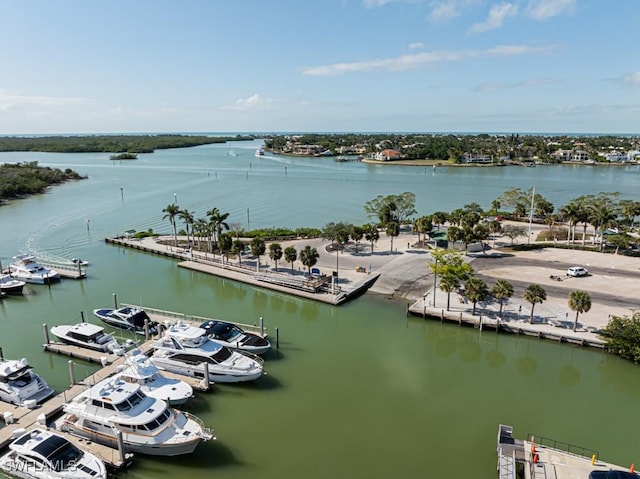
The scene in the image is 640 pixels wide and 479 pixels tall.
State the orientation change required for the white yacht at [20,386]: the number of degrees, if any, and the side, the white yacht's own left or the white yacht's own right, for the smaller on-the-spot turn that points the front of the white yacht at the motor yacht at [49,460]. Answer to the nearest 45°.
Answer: approximately 135° to the white yacht's own left

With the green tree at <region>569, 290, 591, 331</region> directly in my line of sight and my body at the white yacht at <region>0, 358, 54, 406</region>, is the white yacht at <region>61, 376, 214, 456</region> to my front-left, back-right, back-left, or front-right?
front-right

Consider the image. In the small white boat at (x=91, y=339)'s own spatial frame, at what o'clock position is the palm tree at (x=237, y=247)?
The palm tree is roughly at 3 o'clock from the small white boat.

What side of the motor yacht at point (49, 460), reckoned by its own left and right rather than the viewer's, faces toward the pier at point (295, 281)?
left

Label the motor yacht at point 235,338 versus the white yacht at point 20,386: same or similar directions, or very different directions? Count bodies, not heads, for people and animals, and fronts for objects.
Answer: very different directions

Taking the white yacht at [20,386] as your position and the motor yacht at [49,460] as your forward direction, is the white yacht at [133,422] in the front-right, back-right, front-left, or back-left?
front-left

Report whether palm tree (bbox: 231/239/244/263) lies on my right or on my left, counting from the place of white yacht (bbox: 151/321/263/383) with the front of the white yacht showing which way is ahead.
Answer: on my left

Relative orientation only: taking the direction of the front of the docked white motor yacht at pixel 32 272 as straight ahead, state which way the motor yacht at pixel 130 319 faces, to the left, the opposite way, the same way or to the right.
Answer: the opposite way

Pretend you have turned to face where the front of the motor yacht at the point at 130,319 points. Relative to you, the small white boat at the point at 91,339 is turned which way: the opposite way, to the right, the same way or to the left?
the same way

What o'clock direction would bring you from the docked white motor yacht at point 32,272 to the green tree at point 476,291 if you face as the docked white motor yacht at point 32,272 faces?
The green tree is roughly at 12 o'clock from the docked white motor yacht.
